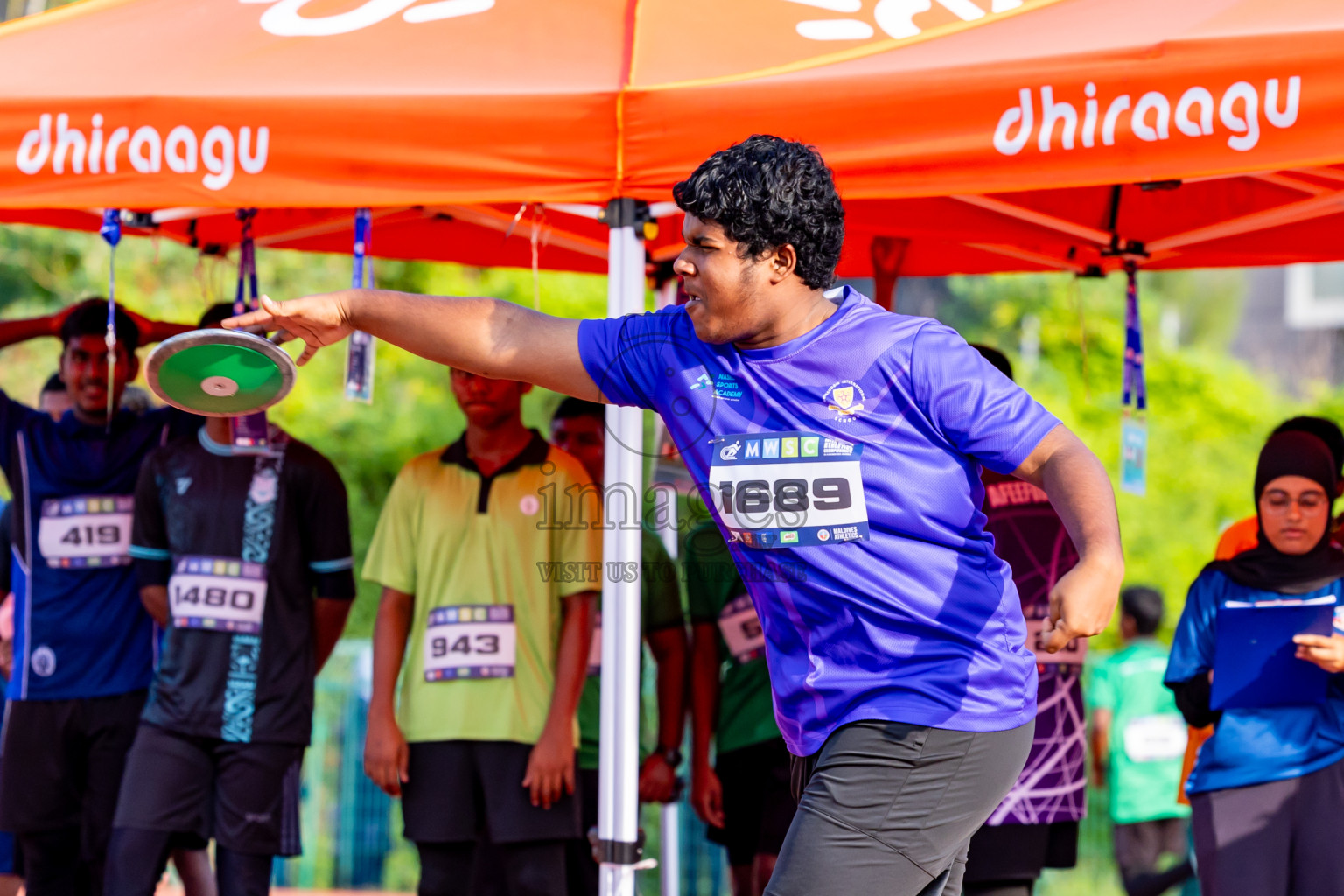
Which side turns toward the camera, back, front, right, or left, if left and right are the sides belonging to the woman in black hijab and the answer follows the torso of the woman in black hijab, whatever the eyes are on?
front

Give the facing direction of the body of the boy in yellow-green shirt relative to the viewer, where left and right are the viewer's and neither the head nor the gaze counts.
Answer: facing the viewer

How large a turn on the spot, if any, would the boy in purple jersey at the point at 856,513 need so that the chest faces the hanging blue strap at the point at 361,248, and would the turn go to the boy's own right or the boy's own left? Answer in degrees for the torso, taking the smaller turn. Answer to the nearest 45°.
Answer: approximately 90° to the boy's own right

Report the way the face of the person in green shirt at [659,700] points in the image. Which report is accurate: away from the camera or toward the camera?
toward the camera

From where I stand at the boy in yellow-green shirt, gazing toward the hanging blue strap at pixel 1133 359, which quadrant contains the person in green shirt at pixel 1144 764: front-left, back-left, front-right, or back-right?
front-left

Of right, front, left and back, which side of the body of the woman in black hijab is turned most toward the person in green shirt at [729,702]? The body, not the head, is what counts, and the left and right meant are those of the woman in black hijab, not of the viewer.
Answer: right

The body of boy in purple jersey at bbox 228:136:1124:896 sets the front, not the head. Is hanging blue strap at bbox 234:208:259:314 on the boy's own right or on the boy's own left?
on the boy's own right

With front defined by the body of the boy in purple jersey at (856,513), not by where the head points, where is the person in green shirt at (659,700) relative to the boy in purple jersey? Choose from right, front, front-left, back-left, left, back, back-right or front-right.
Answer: back-right

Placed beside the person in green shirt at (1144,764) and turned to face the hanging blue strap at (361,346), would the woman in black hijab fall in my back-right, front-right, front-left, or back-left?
front-left

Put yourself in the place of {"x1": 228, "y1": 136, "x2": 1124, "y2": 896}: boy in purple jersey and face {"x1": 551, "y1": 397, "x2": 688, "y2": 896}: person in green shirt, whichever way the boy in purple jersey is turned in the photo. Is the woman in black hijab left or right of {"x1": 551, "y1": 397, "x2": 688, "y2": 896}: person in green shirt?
right

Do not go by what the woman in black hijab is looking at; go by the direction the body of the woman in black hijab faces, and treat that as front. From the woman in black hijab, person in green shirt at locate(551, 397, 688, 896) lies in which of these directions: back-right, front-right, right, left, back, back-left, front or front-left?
right

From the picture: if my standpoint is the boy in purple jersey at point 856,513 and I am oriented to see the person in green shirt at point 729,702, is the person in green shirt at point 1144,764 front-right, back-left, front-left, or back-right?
front-right

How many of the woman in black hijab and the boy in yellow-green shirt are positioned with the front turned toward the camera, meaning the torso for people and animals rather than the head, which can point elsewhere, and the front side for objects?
2

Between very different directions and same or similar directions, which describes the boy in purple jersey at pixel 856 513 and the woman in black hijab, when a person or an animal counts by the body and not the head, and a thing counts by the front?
same or similar directions
